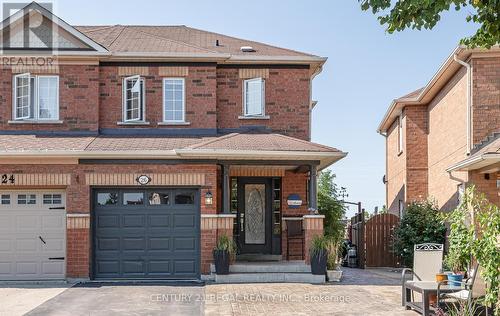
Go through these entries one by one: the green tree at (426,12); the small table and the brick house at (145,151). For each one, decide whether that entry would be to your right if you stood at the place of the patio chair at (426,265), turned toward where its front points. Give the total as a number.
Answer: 1

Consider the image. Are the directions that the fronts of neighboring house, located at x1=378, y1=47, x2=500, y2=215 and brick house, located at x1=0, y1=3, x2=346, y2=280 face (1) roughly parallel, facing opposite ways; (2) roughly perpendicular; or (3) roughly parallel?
roughly parallel

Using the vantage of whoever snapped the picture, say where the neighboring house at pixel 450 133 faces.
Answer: facing the viewer

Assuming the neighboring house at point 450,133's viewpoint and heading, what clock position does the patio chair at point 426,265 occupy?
The patio chair is roughly at 12 o'clock from the neighboring house.

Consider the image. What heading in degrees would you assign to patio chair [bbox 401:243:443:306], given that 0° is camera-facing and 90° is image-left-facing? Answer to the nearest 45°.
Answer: approximately 45°

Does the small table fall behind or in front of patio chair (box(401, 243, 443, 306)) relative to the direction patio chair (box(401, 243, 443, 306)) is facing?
in front

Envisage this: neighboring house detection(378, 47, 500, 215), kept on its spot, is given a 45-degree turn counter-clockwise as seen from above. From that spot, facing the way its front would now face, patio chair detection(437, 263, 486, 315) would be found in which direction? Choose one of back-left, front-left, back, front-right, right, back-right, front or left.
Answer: front-right

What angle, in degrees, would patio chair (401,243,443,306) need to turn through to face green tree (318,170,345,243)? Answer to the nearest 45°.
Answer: approximately 135° to its right

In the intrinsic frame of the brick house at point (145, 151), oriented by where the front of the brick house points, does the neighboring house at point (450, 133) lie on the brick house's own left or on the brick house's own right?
on the brick house's own left

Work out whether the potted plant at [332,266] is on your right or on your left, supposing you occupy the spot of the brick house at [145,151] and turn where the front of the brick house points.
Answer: on your left

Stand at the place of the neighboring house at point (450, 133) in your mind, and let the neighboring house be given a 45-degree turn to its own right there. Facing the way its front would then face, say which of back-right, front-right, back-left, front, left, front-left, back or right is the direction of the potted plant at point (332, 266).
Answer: front

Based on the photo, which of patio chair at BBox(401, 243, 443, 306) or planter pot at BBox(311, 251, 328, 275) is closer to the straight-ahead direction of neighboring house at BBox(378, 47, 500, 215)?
the patio chair

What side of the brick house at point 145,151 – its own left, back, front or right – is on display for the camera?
front
